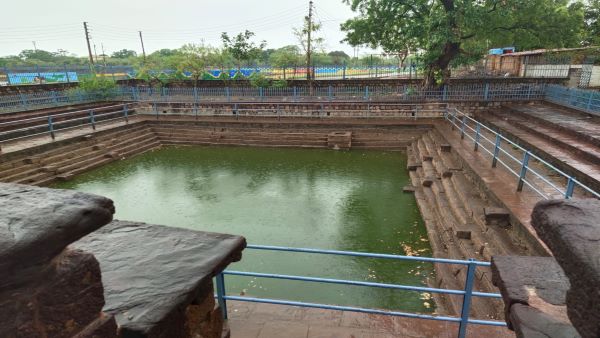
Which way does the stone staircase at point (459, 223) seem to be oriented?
to the viewer's left

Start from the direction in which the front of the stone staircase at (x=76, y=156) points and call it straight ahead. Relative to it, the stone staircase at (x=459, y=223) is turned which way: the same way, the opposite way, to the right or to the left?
the opposite way

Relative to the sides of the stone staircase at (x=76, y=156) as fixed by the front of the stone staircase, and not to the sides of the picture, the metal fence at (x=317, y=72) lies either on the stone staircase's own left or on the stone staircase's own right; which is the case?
on the stone staircase's own left

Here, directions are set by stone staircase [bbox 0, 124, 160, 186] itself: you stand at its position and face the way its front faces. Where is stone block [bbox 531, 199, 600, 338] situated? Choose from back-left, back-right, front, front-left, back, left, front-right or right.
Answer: front-right

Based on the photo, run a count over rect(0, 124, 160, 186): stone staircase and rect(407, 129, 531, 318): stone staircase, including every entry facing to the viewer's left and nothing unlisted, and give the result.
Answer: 1

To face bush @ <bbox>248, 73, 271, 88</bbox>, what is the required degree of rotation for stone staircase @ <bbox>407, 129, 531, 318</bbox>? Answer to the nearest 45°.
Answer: approximately 45° to its right

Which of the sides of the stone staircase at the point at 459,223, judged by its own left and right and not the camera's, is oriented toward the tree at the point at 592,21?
right

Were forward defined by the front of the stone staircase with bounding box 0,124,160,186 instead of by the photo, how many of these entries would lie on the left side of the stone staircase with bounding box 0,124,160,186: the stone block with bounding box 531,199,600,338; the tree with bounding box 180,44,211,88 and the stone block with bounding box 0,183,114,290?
1

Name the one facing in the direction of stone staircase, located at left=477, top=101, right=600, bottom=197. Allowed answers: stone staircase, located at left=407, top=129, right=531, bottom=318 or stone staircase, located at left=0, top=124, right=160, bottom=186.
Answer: stone staircase, located at left=0, top=124, right=160, bottom=186

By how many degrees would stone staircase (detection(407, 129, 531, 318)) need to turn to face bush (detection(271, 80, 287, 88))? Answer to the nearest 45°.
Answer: approximately 45° to its right

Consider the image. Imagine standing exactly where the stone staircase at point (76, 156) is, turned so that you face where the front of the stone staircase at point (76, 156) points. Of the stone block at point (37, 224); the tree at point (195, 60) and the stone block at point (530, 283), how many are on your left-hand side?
1

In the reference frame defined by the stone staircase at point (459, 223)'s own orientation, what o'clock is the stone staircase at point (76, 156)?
the stone staircase at point (76, 156) is roughly at 12 o'clock from the stone staircase at point (459, 223).
